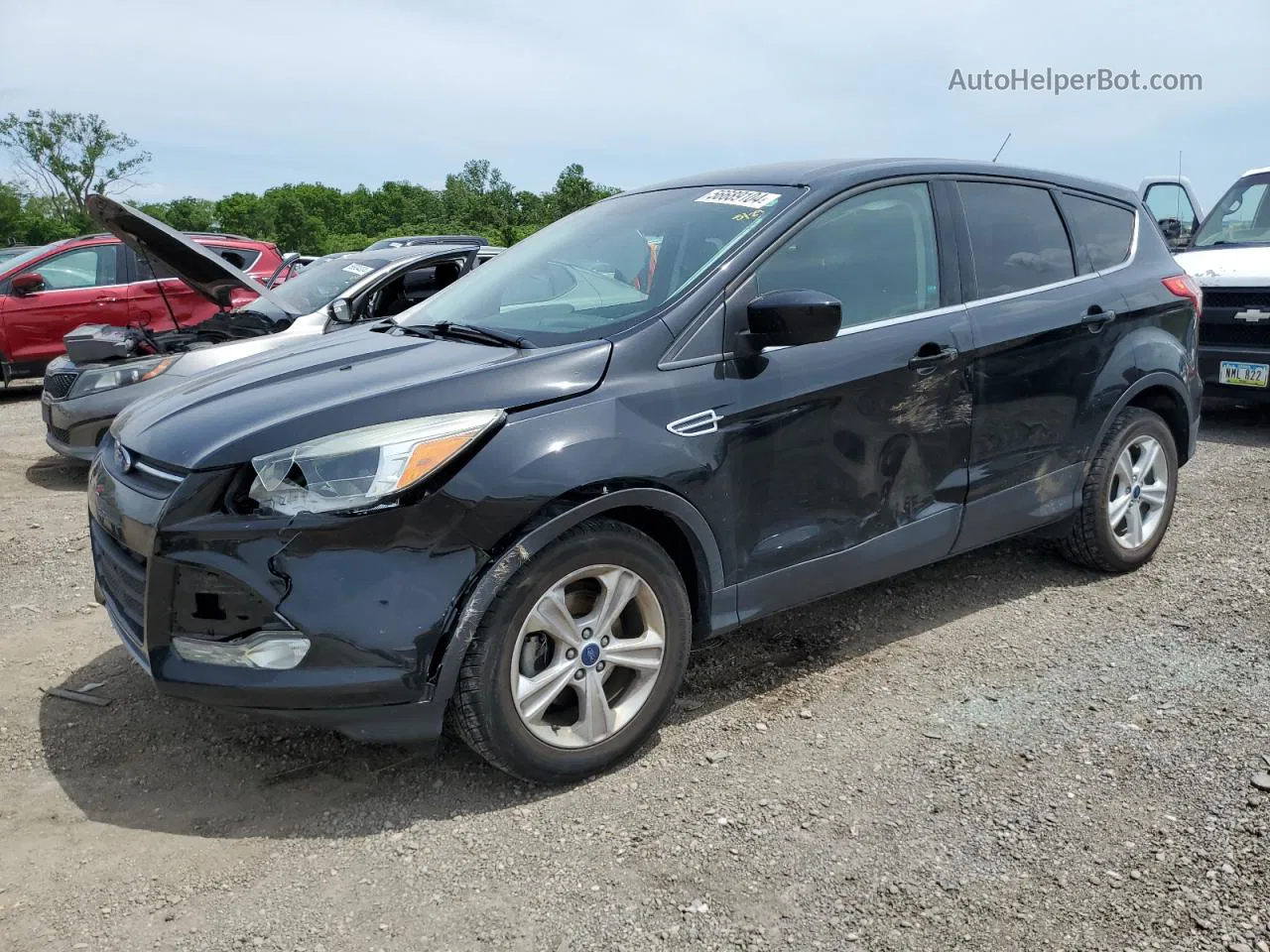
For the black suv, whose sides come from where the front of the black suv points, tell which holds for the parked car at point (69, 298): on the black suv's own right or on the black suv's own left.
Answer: on the black suv's own right

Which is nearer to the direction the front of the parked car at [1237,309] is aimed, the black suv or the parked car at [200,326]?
the black suv

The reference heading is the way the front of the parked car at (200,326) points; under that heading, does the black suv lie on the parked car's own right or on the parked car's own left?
on the parked car's own left

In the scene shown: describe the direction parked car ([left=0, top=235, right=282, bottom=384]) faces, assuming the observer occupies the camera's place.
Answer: facing to the left of the viewer

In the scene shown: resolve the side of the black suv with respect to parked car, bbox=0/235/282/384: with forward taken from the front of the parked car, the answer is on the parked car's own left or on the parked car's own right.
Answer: on the parked car's own left

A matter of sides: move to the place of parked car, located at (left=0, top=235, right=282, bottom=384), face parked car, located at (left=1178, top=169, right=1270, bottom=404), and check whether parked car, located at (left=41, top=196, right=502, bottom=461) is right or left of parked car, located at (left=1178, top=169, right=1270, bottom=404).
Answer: right

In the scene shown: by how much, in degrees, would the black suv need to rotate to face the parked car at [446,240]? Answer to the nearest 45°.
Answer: approximately 135° to its right
